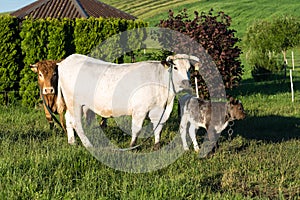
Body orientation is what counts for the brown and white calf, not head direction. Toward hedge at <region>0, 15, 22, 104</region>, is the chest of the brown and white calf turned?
no

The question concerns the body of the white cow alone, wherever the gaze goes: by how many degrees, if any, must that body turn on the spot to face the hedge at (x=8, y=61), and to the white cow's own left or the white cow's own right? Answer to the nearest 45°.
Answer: approximately 135° to the white cow's own left

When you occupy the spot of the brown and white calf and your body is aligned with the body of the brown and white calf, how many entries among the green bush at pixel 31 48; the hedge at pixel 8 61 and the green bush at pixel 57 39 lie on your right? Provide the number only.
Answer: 0

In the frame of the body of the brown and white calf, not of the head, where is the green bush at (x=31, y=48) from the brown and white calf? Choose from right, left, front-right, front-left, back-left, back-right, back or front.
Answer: back-left

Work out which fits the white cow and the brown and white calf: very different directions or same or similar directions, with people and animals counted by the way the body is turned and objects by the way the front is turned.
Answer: same or similar directions

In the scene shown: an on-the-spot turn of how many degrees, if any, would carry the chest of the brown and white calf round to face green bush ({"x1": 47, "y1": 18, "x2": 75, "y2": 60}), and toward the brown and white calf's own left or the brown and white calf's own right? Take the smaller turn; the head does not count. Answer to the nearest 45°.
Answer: approximately 135° to the brown and white calf's own left

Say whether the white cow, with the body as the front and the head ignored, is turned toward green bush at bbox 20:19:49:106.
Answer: no

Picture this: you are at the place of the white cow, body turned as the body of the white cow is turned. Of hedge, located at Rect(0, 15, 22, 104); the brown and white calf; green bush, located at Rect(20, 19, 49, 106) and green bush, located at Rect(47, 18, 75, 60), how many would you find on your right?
0

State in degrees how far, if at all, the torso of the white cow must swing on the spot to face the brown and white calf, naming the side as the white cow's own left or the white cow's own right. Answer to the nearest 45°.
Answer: approximately 45° to the white cow's own left

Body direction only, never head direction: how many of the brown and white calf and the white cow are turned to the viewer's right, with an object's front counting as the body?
2

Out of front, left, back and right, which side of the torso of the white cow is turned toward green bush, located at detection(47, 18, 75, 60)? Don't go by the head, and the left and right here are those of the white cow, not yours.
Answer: left

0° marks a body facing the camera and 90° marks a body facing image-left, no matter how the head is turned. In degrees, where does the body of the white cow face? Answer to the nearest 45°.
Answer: approximately 270°

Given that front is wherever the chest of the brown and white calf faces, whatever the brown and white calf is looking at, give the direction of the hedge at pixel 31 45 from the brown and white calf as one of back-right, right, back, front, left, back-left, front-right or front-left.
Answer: back-left

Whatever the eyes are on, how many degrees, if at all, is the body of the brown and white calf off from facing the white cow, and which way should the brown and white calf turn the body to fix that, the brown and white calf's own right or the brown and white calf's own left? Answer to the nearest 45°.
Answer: approximately 135° to the brown and white calf's own right

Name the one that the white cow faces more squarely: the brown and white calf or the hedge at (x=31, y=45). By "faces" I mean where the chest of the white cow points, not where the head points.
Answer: the brown and white calf

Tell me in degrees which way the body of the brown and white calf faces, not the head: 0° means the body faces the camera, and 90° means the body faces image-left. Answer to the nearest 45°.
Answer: approximately 270°
